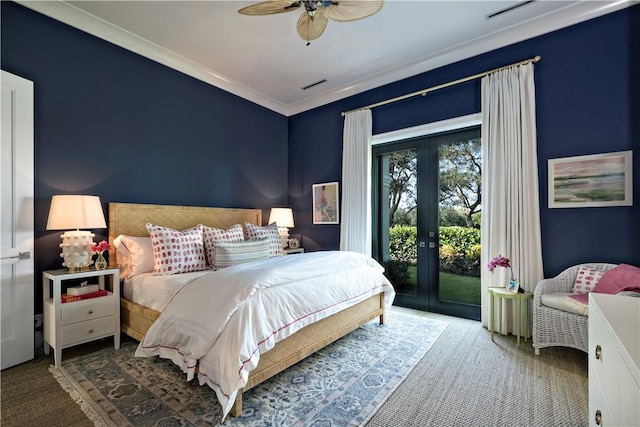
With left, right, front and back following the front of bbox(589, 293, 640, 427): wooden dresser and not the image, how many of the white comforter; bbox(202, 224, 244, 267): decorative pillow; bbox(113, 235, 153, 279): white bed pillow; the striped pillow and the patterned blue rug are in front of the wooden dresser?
5

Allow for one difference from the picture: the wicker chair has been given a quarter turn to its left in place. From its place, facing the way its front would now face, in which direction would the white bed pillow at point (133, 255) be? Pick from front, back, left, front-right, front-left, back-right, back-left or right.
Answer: right

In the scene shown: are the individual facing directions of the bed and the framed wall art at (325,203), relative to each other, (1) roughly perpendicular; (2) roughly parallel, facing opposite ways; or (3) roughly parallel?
roughly perpendicular

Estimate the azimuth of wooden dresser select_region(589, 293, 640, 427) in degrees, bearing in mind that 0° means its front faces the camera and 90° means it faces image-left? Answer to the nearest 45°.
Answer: approximately 90°

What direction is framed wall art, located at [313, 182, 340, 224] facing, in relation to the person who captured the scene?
facing the viewer and to the left of the viewer

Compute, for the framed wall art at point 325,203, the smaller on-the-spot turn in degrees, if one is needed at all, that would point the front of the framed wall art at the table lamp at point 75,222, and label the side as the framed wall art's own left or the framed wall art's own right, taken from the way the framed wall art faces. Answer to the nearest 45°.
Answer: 0° — it already faces it

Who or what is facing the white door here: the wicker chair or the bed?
the wicker chair

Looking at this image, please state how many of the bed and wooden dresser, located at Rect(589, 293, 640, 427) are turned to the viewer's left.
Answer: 1

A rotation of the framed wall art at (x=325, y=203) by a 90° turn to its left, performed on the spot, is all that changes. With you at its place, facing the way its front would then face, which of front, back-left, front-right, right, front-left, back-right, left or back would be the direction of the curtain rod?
front

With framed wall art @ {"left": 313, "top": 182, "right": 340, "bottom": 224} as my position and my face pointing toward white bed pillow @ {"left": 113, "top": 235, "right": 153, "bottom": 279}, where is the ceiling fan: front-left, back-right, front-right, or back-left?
front-left

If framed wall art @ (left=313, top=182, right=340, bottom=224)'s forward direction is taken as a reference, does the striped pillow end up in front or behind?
in front

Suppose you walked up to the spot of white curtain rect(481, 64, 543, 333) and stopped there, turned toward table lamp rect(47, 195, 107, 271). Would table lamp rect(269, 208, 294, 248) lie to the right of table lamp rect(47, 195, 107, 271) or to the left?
right

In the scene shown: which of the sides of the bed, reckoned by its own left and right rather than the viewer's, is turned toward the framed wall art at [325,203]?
left

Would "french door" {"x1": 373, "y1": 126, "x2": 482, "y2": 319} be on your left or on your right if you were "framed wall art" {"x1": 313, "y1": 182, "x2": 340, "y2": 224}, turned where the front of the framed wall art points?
on your left

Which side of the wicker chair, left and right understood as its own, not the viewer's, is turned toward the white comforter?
front

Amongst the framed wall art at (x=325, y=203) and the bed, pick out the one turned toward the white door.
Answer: the framed wall art

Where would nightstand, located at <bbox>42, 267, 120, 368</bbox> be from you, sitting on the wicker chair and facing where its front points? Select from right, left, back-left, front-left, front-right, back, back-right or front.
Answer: front

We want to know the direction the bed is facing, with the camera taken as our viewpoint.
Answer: facing the viewer and to the right of the viewer
